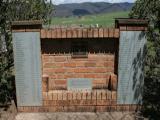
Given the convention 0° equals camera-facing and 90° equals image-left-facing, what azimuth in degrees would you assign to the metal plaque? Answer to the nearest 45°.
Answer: approximately 0°

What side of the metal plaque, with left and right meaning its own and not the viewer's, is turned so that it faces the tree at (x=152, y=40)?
left
